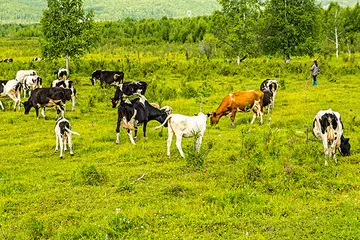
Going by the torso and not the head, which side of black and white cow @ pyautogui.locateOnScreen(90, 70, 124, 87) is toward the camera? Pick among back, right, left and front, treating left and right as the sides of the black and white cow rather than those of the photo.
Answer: left

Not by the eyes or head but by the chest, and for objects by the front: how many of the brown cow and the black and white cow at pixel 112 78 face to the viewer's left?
2

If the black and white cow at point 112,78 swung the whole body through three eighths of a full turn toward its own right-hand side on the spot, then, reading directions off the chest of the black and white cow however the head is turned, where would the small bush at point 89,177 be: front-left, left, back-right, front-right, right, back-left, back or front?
back-right

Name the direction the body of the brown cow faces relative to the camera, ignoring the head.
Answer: to the viewer's left

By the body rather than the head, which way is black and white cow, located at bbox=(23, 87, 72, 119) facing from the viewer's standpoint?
to the viewer's left
